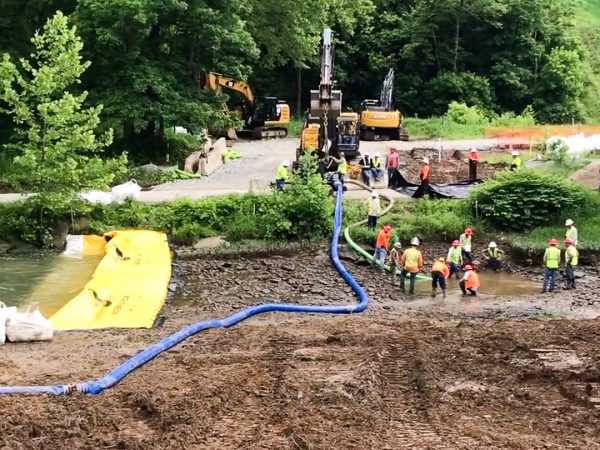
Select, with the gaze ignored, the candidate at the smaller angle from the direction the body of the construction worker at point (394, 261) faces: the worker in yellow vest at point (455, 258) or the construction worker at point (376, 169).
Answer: the worker in yellow vest

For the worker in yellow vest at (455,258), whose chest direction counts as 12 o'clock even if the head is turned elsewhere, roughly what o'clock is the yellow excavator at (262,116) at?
The yellow excavator is roughly at 5 o'clock from the worker in yellow vest.

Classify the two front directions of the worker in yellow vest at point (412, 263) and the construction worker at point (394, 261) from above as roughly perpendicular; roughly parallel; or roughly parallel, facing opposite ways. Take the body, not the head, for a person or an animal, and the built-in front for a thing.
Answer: roughly perpendicular

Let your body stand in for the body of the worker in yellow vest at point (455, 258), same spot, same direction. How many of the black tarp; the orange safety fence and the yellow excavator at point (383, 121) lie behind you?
3

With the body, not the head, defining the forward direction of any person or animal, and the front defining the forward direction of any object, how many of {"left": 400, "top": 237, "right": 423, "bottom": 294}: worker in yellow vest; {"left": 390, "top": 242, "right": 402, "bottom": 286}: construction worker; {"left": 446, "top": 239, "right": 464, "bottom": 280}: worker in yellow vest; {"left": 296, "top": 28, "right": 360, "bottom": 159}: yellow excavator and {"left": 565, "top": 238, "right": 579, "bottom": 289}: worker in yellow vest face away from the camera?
1

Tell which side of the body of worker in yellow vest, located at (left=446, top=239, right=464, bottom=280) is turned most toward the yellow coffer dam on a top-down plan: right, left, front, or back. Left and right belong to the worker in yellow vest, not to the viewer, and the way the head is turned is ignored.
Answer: right

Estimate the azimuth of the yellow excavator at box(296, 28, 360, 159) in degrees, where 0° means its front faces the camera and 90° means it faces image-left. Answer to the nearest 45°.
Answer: approximately 0°

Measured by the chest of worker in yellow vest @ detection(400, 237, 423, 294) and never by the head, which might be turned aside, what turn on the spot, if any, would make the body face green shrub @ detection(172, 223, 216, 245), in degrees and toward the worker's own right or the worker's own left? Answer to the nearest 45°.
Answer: approximately 45° to the worker's own left

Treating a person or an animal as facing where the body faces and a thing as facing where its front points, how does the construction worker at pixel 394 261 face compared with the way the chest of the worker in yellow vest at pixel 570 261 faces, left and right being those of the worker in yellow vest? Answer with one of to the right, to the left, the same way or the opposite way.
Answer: the opposite way

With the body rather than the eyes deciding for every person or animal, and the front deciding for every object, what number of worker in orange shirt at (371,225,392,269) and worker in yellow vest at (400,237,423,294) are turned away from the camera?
1
